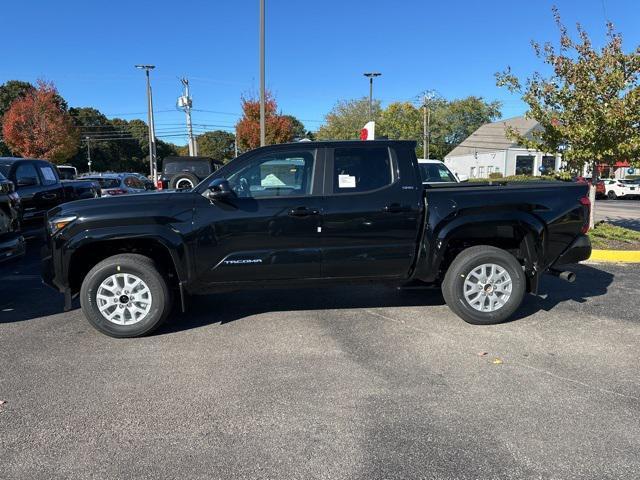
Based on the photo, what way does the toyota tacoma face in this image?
to the viewer's left

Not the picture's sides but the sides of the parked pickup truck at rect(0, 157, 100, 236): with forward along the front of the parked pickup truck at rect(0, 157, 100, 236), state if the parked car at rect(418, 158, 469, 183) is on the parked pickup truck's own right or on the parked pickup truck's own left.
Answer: on the parked pickup truck's own left

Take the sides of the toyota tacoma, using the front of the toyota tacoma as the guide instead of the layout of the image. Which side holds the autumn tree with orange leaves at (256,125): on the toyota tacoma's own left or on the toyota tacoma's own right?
on the toyota tacoma's own right

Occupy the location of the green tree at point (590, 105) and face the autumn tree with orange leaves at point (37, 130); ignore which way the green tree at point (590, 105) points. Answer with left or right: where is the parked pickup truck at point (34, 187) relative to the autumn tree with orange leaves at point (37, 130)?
left

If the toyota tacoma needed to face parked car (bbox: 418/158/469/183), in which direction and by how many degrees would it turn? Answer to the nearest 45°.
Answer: approximately 135° to its right

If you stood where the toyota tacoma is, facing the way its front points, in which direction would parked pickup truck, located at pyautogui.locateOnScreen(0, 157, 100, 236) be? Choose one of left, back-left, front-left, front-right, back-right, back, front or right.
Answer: front-right

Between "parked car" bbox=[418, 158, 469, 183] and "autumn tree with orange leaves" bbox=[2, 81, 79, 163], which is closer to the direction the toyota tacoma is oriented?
the autumn tree with orange leaves

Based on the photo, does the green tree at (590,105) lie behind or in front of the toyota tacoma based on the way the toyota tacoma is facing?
behind

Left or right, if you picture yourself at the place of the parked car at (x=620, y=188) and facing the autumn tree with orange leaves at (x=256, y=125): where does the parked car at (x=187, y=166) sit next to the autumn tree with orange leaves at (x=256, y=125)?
left

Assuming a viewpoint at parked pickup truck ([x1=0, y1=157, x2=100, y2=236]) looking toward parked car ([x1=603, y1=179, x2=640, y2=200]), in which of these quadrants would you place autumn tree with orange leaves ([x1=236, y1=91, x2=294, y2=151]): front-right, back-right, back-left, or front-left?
front-left

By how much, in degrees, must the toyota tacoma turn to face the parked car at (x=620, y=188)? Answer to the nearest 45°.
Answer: approximately 135° to its right
